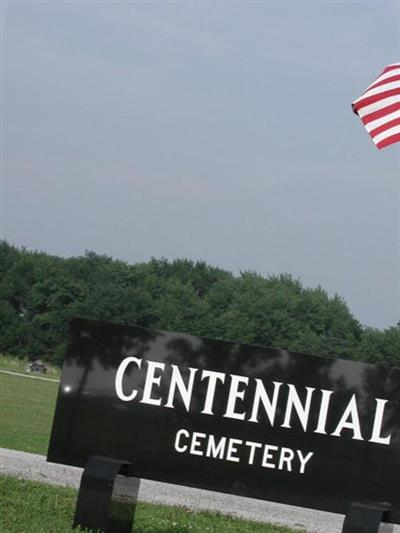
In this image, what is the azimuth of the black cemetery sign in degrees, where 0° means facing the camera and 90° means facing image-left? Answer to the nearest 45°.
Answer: approximately 0°
